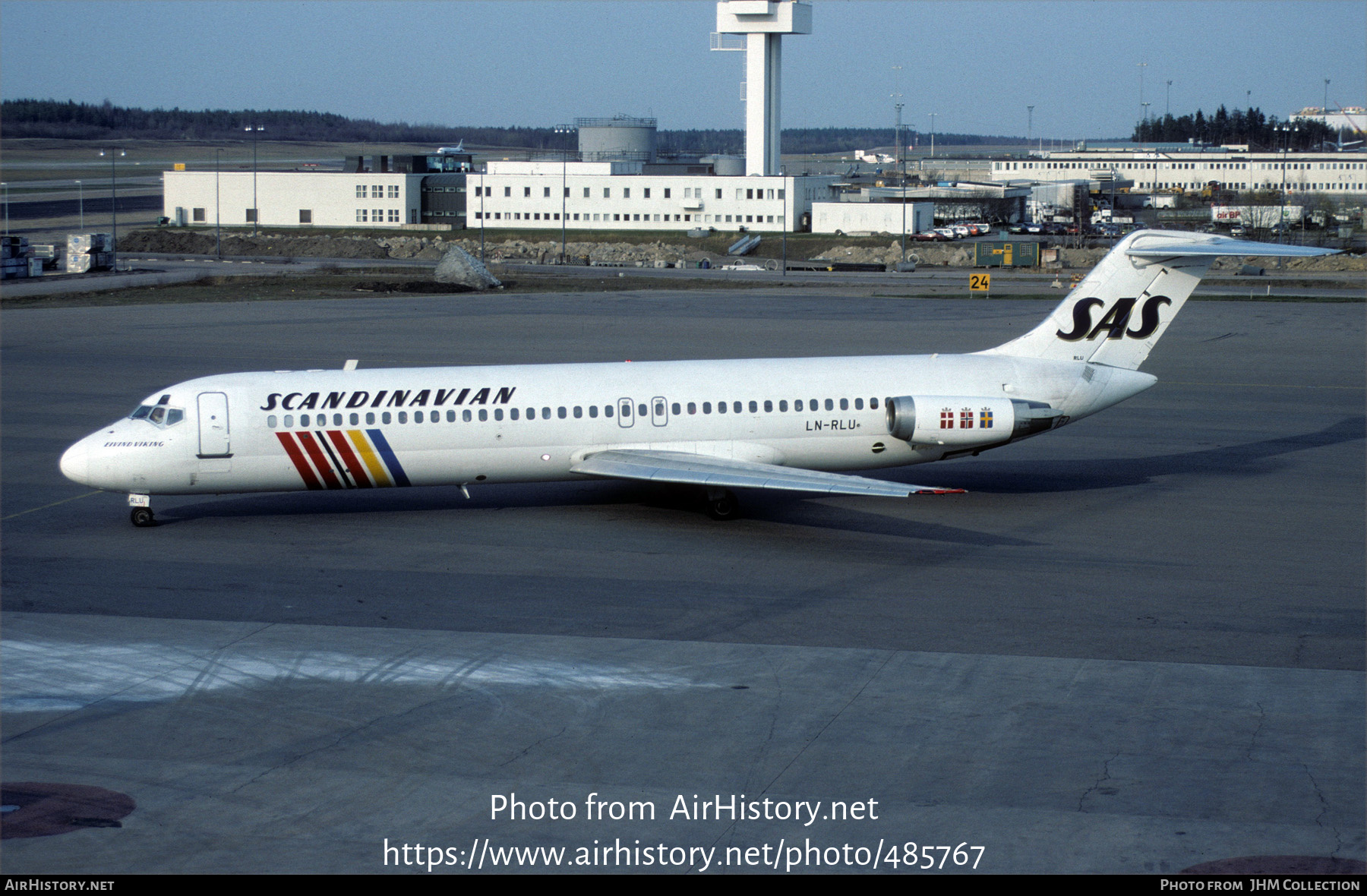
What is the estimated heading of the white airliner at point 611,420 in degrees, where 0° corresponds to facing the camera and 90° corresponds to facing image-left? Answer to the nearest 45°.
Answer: approximately 90°
